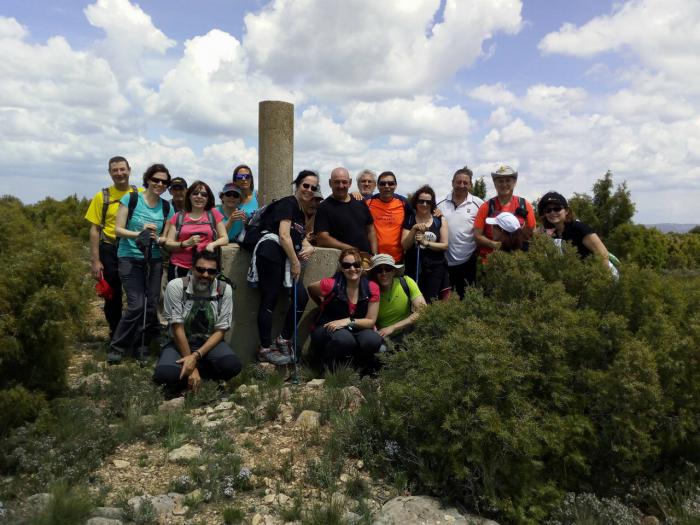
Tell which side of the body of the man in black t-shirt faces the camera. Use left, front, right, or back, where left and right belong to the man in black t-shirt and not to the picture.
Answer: front

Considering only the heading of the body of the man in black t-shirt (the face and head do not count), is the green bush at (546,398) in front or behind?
in front

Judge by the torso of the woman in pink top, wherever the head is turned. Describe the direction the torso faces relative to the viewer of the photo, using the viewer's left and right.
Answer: facing the viewer

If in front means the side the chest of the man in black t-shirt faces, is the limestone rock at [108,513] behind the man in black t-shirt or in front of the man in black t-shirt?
in front

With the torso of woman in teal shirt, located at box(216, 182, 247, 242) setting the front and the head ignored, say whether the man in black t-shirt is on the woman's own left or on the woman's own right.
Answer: on the woman's own left

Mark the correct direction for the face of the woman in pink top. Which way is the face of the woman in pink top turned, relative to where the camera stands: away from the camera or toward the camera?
toward the camera

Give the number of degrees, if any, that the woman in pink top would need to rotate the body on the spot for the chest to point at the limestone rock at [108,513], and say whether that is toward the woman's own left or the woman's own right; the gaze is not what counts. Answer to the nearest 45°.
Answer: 0° — they already face it

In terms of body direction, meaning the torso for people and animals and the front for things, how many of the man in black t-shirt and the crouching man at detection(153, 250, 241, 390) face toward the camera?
2

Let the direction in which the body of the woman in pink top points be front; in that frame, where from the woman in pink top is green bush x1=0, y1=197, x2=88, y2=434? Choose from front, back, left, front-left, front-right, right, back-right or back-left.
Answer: front-right

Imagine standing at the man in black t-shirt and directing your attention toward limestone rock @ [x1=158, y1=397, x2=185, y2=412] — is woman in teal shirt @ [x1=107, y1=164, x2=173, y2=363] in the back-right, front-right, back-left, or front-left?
front-right

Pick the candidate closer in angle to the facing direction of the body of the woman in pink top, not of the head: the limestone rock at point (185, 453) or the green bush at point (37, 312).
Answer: the limestone rock

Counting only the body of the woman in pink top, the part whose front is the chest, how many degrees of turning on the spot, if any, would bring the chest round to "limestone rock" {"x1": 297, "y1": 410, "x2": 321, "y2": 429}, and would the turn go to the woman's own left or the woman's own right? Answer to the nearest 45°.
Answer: approximately 45° to the woman's own left

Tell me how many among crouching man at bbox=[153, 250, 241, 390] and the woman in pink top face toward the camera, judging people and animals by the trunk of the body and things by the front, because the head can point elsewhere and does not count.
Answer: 2

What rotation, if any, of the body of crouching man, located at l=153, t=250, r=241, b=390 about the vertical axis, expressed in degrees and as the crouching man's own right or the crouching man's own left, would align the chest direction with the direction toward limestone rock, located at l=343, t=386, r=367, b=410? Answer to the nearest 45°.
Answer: approximately 45° to the crouching man's own left
